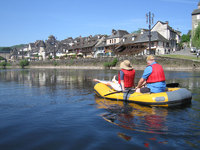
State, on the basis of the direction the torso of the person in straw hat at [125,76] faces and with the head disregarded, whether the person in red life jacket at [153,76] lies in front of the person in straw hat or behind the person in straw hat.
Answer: behind

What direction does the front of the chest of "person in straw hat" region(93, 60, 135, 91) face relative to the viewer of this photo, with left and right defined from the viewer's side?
facing away from the viewer and to the left of the viewer

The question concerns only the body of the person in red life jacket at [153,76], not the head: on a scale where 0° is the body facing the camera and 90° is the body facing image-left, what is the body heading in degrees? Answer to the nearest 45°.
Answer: approximately 135°
